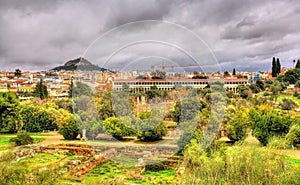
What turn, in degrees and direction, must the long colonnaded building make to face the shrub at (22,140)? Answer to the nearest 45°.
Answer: approximately 45° to its right

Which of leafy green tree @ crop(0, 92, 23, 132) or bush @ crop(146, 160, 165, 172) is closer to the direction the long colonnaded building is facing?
the bush

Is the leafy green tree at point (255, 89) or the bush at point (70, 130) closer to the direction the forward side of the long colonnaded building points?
the bush

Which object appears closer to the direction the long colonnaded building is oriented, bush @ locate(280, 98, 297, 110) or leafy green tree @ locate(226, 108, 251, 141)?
the leafy green tree

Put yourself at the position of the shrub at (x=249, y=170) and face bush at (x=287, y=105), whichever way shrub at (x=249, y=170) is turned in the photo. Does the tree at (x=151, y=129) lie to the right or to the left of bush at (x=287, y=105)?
left

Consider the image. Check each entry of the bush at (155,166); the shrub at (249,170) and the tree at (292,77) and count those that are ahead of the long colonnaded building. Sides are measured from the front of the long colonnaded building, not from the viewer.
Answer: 2

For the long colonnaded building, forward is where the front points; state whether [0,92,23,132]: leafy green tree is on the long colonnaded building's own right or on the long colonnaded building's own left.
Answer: on the long colonnaded building's own right

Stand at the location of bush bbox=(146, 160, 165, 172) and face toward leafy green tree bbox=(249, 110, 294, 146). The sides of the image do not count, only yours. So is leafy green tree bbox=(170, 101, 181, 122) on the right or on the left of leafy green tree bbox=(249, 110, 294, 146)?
left

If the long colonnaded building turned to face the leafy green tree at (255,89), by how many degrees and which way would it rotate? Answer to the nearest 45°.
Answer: approximately 135° to its left

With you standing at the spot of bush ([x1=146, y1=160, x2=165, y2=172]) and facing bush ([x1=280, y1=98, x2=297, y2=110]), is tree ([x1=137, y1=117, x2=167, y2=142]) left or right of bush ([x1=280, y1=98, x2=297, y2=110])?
left

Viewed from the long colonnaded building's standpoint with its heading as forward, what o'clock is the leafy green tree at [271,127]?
The leafy green tree is roughly at 11 o'clock from the long colonnaded building.

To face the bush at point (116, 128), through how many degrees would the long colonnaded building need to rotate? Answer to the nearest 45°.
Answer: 0° — it already faces it

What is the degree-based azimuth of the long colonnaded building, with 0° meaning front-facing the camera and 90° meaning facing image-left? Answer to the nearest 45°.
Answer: approximately 0°

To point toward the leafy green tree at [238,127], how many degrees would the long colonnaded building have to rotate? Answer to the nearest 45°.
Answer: approximately 45° to its left
